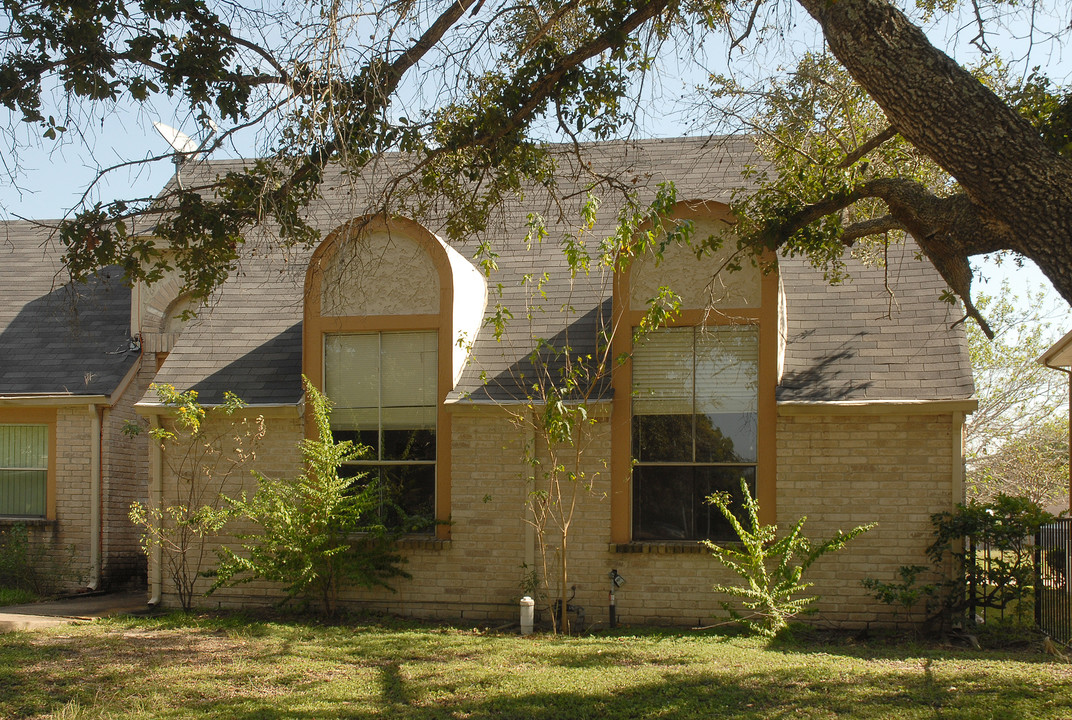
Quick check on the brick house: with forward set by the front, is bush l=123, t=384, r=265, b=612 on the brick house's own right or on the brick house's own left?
on the brick house's own right

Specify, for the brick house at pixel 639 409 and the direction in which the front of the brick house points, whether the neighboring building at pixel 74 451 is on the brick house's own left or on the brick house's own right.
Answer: on the brick house's own right

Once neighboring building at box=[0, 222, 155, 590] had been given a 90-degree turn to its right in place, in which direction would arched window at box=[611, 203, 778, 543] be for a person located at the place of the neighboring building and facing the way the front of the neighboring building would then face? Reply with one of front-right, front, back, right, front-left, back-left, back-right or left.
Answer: back-left

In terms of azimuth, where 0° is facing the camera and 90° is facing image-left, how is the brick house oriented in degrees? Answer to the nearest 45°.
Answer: approximately 0°

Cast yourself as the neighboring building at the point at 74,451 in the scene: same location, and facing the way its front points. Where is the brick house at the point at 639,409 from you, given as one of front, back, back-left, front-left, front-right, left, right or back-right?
front-left

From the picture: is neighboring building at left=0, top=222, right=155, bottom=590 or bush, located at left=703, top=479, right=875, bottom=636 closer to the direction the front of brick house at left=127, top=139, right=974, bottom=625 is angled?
the bush

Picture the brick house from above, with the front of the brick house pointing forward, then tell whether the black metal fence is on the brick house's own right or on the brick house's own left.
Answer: on the brick house's own left

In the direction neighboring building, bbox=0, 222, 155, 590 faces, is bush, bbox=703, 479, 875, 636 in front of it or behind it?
in front

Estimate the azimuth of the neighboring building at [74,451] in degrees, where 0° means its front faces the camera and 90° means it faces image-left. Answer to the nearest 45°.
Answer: approximately 0°
